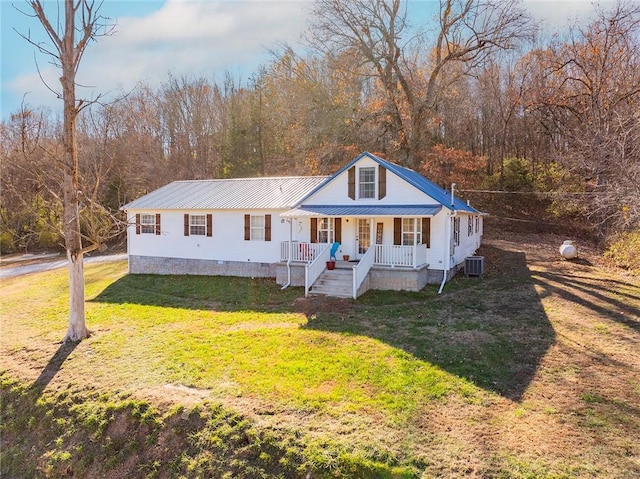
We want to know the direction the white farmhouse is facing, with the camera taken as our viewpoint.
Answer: facing the viewer

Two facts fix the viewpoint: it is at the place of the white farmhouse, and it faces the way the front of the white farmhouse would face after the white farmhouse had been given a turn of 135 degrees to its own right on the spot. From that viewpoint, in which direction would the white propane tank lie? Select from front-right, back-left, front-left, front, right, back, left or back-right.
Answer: back-right
